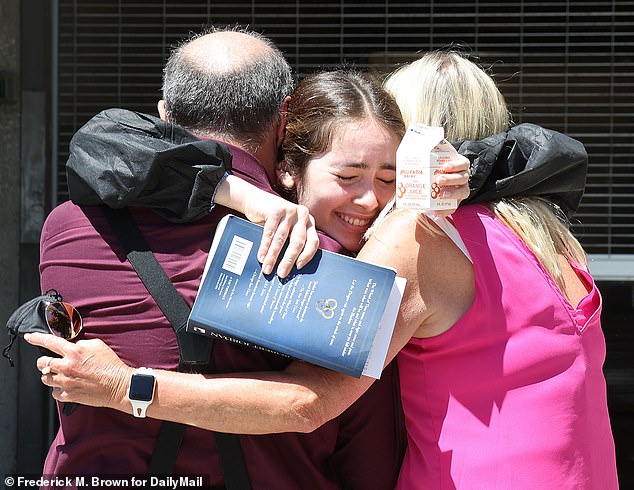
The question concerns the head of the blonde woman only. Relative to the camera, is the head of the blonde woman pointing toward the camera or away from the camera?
away from the camera

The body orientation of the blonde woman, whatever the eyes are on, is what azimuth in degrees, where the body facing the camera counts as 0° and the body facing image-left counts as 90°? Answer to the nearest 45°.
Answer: approximately 135°
